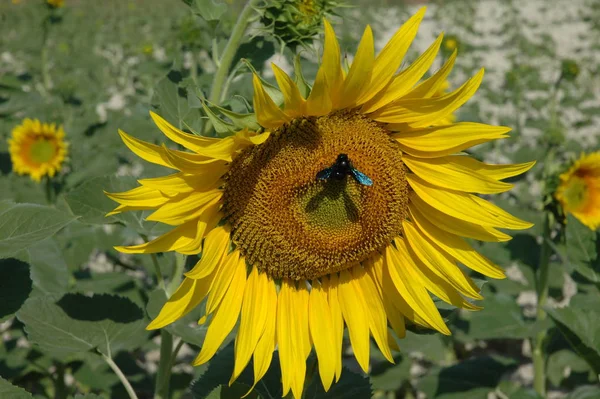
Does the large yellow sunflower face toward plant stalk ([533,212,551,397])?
no

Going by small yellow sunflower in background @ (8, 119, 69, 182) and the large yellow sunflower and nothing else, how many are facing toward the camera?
2

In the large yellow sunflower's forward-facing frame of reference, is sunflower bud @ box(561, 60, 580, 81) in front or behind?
behind

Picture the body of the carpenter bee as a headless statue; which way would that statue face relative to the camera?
away from the camera

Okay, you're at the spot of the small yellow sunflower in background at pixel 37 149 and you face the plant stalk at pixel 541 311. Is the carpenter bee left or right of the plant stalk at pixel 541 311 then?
right

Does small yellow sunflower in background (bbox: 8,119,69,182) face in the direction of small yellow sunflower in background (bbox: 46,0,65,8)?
no

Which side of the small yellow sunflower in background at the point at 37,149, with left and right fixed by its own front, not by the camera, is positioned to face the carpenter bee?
front

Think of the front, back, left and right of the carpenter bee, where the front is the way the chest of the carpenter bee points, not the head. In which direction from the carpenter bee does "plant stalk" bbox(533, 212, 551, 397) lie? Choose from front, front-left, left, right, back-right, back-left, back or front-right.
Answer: front-right

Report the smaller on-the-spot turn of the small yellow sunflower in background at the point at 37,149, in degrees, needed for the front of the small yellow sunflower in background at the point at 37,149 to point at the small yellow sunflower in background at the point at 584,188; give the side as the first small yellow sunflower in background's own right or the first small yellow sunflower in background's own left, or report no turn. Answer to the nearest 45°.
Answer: approximately 45° to the first small yellow sunflower in background's own left

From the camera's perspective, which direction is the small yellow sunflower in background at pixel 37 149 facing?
toward the camera

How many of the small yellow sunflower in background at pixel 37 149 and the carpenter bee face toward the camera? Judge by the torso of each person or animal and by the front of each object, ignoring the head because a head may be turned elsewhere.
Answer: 1

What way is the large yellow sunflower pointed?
toward the camera
